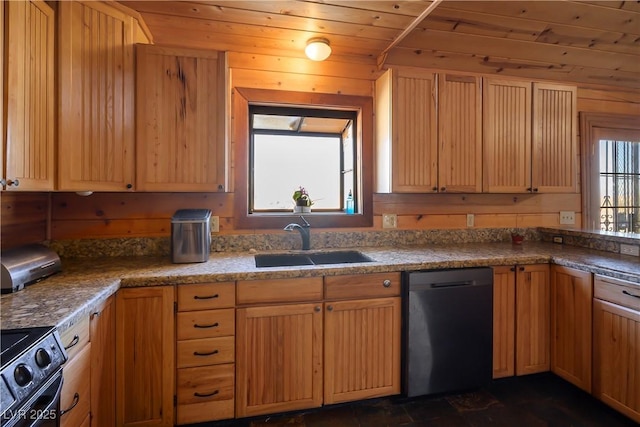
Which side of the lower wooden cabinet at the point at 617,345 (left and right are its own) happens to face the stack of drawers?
front

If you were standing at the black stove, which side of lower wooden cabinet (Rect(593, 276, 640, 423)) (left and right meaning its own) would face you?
front

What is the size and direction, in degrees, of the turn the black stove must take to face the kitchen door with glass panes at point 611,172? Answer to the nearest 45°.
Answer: approximately 45° to its left

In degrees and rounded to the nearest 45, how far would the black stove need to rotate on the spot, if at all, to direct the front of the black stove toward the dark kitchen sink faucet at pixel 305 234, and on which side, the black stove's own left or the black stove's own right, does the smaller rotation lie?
approximately 45° to the black stove's own left

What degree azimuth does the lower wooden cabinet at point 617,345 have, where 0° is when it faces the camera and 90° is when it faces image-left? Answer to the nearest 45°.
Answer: approximately 45°

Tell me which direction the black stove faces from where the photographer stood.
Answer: facing the viewer and to the right of the viewer

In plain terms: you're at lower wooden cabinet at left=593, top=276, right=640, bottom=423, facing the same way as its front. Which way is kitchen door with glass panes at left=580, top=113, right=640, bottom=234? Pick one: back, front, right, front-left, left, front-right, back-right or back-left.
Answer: back-right

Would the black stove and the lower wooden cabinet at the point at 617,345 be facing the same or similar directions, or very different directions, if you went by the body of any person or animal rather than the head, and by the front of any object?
very different directions

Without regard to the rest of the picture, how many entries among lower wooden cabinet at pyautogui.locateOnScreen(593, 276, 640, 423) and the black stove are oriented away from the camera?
0

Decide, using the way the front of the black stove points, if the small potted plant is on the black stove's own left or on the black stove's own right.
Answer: on the black stove's own left
